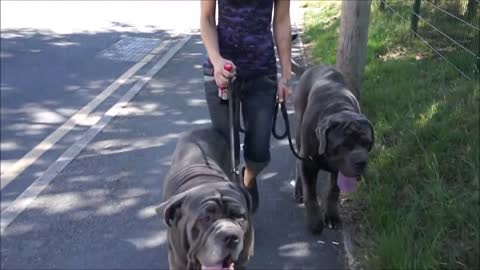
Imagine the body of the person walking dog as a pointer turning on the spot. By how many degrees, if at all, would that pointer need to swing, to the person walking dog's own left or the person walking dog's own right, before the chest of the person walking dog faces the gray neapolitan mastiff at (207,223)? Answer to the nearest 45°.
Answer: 0° — they already face it

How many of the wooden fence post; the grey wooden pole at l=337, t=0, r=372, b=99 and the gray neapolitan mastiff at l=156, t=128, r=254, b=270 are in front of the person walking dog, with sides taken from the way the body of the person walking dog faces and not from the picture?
1

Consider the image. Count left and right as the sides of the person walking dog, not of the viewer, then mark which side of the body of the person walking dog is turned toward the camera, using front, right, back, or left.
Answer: front

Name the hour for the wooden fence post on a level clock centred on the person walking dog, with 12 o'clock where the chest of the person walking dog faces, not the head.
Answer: The wooden fence post is roughly at 7 o'clock from the person walking dog.

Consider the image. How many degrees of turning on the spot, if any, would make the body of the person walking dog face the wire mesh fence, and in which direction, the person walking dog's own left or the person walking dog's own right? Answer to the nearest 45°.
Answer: approximately 135° to the person walking dog's own left

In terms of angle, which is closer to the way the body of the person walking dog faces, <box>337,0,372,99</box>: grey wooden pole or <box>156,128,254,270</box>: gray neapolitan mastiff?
the gray neapolitan mastiff

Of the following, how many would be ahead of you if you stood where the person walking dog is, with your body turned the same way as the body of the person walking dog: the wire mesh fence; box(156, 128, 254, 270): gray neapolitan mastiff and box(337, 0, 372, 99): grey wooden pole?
1

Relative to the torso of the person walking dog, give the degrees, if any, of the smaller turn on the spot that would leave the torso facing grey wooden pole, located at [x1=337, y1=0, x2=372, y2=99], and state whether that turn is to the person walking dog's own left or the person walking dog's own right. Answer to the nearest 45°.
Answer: approximately 135° to the person walking dog's own left
